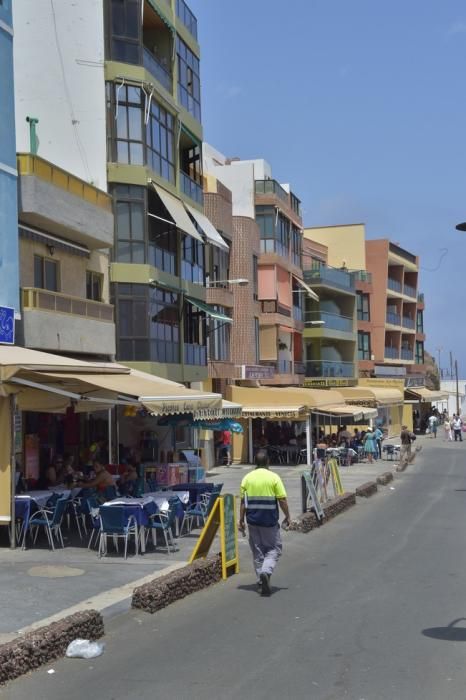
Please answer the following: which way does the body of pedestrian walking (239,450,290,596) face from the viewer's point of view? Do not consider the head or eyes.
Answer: away from the camera

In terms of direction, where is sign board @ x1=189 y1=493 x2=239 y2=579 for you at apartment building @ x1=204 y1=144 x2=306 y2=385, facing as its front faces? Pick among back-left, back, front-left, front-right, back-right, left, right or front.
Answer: front-right

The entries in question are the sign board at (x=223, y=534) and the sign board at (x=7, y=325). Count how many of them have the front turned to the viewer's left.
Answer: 0

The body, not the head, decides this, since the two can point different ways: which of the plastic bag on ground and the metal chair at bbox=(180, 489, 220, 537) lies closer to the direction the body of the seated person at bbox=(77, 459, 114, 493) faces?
the plastic bag on ground

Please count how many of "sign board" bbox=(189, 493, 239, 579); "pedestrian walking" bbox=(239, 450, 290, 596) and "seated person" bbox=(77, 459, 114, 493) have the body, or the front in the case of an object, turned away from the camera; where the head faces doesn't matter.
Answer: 1

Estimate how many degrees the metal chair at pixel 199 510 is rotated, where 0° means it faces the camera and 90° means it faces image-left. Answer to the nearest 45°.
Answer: approximately 90°

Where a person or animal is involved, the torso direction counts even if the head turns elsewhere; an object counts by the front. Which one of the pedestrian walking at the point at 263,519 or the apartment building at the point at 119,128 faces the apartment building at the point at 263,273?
the pedestrian walking

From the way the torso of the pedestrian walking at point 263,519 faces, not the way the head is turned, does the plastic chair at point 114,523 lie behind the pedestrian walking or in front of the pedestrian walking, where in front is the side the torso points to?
in front

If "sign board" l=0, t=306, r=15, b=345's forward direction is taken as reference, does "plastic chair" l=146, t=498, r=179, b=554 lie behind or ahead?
ahead
